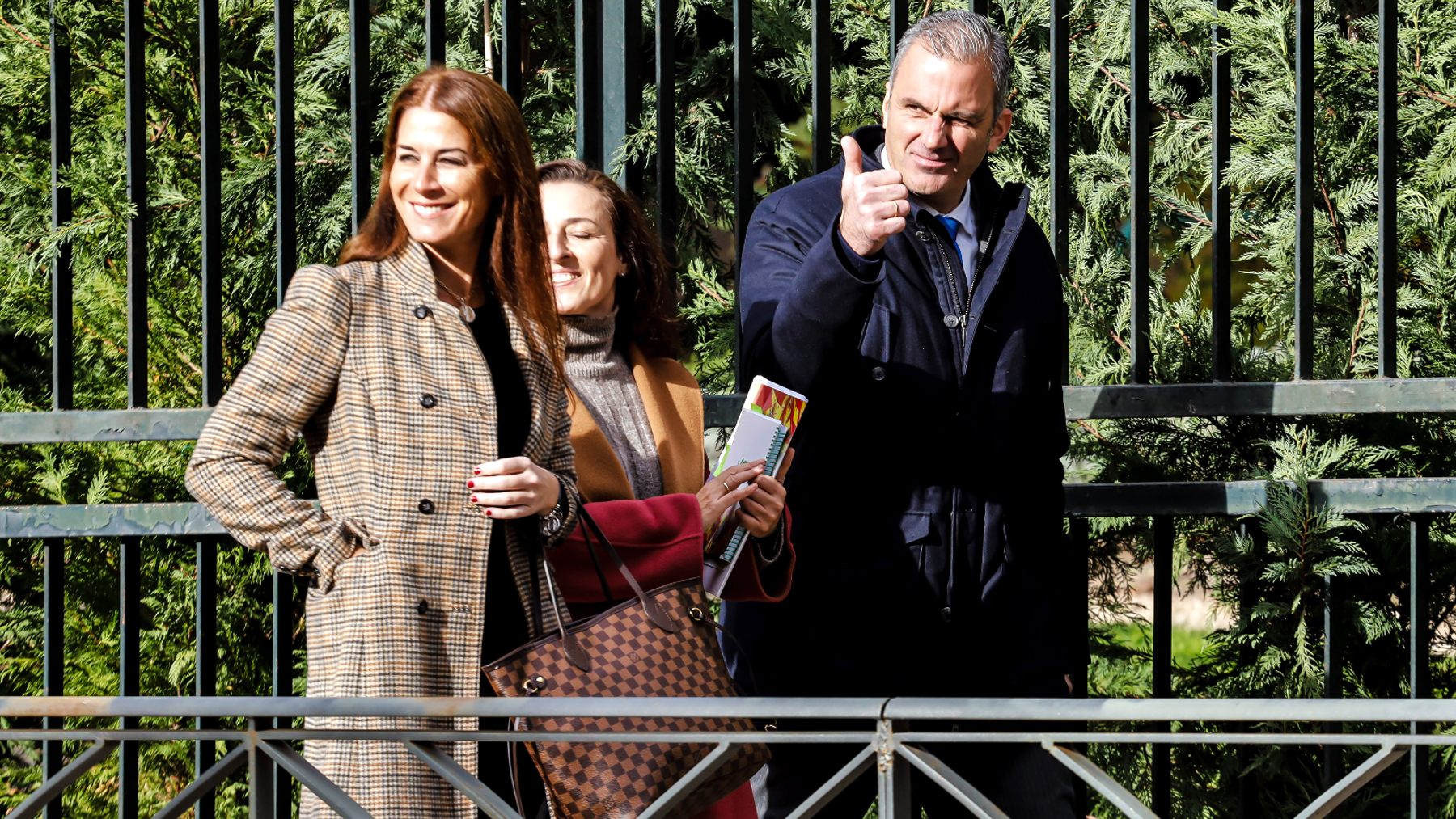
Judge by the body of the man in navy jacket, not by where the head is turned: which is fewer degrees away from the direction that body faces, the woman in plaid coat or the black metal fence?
the woman in plaid coat

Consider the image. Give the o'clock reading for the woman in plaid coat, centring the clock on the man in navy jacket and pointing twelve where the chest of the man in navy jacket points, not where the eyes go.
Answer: The woman in plaid coat is roughly at 2 o'clock from the man in navy jacket.

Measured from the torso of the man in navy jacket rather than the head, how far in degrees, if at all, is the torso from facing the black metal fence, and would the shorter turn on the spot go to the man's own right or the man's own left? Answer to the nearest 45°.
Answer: approximately 135° to the man's own right

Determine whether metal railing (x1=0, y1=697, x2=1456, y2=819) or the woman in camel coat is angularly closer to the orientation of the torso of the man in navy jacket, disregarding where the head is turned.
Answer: the metal railing

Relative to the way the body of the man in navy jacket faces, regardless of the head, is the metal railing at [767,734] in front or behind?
in front

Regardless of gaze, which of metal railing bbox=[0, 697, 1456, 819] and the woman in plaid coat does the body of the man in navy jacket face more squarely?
the metal railing

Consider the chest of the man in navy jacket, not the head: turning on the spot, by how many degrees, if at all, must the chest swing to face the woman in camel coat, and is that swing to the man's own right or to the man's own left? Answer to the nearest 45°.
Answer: approximately 90° to the man's own right

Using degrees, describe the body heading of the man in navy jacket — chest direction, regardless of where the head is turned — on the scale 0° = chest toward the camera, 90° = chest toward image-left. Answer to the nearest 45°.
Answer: approximately 0°

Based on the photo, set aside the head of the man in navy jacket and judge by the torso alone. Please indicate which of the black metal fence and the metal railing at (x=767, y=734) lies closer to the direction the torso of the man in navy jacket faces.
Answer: the metal railing
